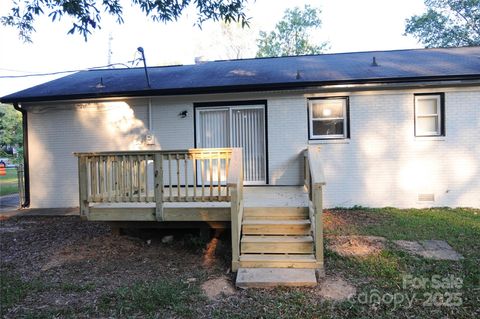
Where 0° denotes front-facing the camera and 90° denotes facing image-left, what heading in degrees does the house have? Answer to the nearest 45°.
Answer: approximately 180°
